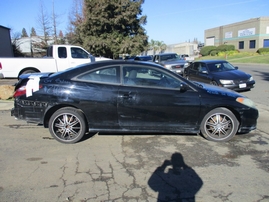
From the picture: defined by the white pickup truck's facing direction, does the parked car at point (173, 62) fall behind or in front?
in front

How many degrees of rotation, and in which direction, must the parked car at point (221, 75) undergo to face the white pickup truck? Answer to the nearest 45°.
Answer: approximately 135° to its right

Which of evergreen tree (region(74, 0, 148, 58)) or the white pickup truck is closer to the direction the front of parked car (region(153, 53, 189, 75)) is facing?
the white pickup truck

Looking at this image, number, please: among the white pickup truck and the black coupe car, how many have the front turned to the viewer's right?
2

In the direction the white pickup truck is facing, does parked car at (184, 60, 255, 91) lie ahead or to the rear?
ahead

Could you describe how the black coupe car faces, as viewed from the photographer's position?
facing to the right of the viewer

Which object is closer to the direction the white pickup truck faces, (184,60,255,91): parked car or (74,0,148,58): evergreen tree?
the parked car

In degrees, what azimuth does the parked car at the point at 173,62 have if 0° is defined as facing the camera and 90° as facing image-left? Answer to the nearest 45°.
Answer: approximately 315°

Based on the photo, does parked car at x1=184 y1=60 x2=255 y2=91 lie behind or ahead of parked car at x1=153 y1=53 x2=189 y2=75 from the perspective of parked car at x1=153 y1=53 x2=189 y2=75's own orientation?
ahead

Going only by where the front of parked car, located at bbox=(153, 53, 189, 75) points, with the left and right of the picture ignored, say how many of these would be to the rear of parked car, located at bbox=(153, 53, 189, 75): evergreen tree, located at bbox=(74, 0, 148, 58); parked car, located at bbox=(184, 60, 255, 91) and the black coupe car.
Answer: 1

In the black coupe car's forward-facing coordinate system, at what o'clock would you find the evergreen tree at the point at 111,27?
The evergreen tree is roughly at 9 o'clock from the black coupe car.

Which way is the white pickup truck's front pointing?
to the viewer's right

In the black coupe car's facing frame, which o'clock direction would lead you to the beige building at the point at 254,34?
The beige building is roughly at 10 o'clock from the black coupe car.

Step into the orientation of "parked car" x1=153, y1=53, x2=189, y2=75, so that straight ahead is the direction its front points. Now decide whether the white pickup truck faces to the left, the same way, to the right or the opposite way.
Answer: to the left
